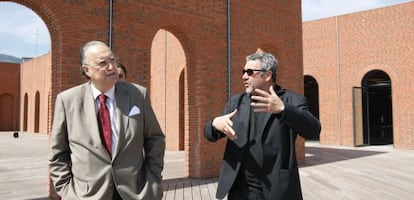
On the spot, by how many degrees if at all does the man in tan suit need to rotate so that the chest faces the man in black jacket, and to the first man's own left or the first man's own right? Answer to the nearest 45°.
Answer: approximately 90° to the first man's own left

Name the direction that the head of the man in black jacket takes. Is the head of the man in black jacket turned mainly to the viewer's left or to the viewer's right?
to the viewer's left

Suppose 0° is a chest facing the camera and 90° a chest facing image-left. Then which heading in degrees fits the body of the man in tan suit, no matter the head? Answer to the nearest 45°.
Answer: approximately 0°
